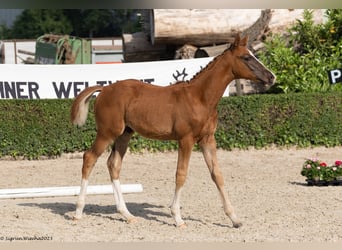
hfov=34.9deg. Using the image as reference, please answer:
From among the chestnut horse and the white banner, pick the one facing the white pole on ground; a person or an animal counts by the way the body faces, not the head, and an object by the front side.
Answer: the white banner

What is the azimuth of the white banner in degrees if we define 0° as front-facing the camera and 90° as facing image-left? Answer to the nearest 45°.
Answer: approximately 0°

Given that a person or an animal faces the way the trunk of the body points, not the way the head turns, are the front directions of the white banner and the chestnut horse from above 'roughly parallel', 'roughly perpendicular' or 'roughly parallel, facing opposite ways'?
roughly perpendicular

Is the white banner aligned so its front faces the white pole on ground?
yes

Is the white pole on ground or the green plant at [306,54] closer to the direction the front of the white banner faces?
the white pole on ground

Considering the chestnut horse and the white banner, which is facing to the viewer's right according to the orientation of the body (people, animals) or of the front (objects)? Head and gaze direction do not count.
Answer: the chestnut horse

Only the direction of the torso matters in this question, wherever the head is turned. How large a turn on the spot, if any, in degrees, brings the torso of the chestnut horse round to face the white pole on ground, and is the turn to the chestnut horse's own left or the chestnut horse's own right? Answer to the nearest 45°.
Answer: approximately 135° to the chestnut horse's own left

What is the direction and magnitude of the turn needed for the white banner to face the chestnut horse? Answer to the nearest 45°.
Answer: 0° — it already faces it

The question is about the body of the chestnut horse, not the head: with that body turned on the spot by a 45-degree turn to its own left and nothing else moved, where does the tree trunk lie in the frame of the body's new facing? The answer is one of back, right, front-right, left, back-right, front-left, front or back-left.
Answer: front-left

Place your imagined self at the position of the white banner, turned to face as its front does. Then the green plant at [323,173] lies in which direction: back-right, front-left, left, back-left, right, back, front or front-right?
front-left

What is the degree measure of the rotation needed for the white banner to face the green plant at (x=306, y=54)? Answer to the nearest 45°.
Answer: approximately 90° to its left

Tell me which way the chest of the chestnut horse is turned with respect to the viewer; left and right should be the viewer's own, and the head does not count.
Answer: facing to the right of the viewer
